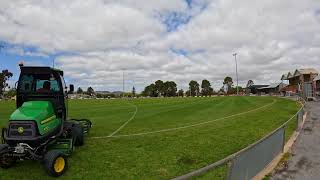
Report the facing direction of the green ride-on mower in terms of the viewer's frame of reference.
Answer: facing away from the viewer and to the right of the viewer
